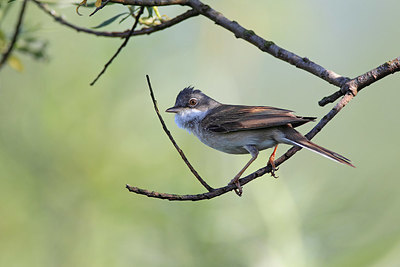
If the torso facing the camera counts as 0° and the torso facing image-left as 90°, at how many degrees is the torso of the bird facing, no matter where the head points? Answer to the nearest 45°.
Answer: approximately 90°

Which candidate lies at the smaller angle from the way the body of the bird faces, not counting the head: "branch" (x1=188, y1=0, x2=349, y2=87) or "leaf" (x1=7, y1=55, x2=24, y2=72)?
the leaf

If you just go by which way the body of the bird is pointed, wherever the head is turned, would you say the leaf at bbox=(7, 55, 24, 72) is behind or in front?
in front
